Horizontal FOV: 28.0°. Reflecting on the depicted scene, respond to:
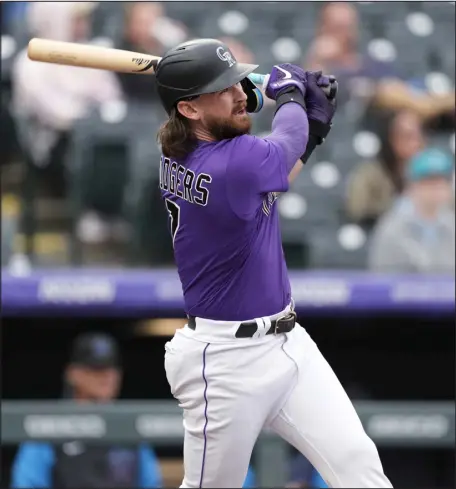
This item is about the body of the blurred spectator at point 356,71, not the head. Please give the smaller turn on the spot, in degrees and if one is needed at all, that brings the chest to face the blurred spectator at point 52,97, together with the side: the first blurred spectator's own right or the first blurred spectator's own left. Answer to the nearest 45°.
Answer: approximately 45° to the first blurred spectator's own right

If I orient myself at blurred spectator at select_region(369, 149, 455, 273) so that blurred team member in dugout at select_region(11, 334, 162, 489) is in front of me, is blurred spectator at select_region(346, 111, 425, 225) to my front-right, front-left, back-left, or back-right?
back-right

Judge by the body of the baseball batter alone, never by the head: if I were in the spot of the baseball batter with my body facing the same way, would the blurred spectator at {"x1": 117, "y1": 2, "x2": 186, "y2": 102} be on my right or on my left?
on my left

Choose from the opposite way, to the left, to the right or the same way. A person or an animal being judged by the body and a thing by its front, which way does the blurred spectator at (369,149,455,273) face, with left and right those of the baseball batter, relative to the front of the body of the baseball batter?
to the right

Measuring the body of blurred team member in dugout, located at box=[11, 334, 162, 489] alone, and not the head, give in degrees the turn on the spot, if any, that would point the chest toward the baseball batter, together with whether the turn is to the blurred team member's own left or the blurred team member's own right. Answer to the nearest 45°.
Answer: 0° — they already face them

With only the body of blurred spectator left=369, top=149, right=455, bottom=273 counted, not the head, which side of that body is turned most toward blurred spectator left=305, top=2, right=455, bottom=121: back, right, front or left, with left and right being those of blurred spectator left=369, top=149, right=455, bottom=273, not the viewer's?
back

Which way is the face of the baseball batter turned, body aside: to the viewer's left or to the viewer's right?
to the viewer's right

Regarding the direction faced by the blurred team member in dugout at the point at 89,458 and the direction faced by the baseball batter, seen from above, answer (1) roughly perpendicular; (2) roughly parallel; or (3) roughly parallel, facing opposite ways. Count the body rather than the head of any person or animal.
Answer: roughly perpendicular

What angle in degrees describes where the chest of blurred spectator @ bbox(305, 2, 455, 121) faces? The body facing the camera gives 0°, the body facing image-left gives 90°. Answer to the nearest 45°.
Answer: approximately 0°

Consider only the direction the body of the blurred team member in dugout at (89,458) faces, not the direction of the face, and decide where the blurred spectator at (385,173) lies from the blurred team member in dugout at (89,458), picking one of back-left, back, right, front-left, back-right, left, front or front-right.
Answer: back-left

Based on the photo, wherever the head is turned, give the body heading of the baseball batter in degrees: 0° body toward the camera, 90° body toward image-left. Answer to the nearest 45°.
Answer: approximately 270°
